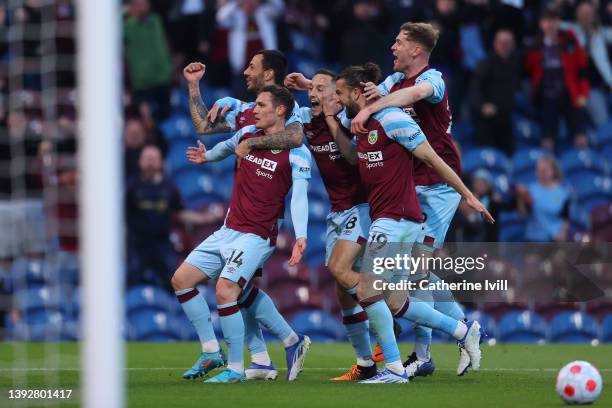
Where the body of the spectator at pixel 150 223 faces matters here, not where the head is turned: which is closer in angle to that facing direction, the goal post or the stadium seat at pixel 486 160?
the goal post

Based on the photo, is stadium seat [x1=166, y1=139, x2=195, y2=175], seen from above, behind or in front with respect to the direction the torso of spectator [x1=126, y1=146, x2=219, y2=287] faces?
behind

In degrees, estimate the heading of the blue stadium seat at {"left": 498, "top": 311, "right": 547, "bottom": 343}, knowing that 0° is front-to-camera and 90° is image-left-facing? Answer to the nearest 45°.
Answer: approximately 0°

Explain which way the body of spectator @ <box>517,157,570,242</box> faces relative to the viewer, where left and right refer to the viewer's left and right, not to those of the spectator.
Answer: facing the viewer

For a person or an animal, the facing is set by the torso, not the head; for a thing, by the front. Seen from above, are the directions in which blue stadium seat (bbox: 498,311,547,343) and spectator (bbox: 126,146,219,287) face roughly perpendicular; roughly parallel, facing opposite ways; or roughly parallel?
roughly parallel

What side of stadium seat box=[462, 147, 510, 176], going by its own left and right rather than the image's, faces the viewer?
front

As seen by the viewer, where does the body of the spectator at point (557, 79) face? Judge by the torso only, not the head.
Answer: toward the camera

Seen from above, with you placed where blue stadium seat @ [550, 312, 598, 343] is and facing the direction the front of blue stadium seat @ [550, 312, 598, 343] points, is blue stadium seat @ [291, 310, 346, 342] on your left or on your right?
on your right

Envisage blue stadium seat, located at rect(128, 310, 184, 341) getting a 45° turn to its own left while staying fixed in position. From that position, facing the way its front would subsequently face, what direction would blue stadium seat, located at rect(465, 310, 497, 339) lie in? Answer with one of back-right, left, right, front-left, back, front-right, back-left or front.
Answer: front-left

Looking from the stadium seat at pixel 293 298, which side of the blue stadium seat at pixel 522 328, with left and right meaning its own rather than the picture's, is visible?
right

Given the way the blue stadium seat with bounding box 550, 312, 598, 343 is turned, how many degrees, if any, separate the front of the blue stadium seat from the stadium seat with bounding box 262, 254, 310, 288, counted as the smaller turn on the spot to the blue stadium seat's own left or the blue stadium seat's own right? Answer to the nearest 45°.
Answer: approximately 90° to the blue stadium seat's own right
